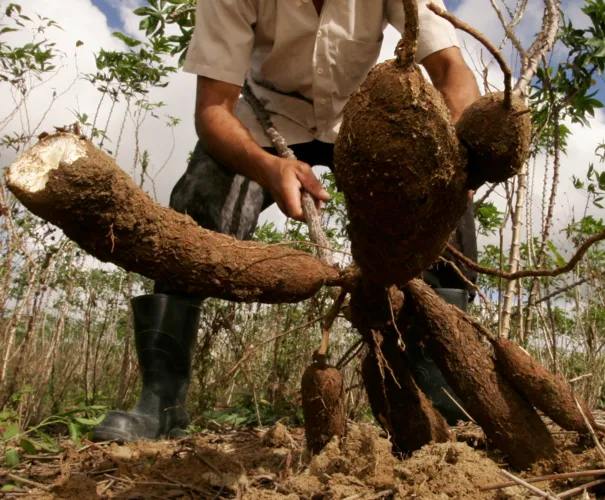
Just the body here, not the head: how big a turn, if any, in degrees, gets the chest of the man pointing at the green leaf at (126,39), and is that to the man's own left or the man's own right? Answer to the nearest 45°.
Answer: approximately 135° to the man's own right

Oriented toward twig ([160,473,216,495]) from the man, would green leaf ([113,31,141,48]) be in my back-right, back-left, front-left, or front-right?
back-right

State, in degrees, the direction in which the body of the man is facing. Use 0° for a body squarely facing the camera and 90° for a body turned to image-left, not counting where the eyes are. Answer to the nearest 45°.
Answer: approximately 0°
